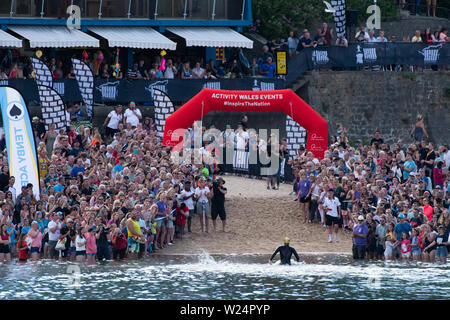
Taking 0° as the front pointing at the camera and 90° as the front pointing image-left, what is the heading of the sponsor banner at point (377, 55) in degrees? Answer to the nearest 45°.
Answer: approximately 0°

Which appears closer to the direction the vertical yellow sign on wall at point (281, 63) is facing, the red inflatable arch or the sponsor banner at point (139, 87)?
the red inflatable arch

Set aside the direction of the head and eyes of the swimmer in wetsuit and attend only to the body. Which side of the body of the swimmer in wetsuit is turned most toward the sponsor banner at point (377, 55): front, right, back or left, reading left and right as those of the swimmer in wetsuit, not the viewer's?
front

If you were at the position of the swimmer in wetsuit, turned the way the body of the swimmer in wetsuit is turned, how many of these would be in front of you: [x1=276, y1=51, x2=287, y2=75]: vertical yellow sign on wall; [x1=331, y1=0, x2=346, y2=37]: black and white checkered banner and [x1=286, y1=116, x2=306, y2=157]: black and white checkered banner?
3

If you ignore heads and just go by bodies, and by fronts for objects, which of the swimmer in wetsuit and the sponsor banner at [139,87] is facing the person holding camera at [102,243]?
the sponsor banner

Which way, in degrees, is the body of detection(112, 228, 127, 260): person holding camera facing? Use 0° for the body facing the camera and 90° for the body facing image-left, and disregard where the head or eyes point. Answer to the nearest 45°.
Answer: approximately 0°

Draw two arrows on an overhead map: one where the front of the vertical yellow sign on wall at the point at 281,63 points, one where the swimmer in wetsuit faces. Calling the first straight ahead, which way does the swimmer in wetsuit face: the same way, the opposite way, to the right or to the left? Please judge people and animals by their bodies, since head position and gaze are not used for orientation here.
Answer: the opposite way

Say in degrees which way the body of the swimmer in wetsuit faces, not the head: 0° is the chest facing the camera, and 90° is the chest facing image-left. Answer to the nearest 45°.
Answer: approximately 180°

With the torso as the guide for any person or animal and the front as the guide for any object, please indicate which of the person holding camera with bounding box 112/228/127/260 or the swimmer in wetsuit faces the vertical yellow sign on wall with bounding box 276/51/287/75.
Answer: the swimmer in wetsuit

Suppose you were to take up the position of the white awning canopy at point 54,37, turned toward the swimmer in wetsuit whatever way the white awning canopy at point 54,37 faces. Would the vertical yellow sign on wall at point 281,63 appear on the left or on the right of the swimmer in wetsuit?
left

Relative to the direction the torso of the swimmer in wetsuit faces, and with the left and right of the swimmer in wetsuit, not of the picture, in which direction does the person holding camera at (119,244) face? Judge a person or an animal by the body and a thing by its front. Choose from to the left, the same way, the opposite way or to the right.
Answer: the opposite way

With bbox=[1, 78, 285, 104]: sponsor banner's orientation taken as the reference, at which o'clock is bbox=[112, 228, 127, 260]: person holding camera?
The person holding camera is roughly at 12 o'clock from the sponsor banner.

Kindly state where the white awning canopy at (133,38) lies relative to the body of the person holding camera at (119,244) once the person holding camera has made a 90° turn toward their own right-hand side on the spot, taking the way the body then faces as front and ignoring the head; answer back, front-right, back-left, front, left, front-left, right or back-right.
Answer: right

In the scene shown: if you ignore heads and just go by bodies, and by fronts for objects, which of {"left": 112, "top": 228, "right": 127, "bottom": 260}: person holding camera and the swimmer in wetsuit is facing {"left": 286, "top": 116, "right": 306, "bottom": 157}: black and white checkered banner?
the swimmer in wetsuit
